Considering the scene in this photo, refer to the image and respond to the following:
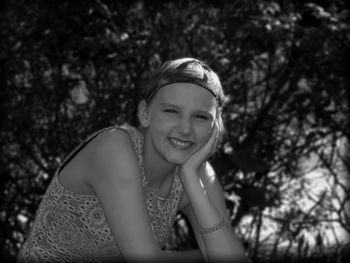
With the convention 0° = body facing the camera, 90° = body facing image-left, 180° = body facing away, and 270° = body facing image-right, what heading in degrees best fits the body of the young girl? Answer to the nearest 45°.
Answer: approximately 315°

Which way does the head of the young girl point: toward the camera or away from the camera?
toward the camera
